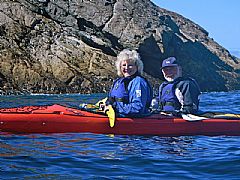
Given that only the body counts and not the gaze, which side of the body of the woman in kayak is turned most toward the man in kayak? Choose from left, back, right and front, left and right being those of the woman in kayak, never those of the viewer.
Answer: back

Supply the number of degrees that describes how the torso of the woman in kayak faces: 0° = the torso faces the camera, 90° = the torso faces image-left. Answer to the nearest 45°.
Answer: approximately 45°

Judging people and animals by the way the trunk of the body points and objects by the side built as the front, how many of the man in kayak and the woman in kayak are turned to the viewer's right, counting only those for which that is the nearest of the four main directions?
0

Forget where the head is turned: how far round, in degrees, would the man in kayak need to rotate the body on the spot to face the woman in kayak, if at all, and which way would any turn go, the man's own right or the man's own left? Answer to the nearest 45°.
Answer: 0° — they already face them

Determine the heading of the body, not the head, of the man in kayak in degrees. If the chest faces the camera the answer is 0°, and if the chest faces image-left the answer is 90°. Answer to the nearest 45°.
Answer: approximately 45°

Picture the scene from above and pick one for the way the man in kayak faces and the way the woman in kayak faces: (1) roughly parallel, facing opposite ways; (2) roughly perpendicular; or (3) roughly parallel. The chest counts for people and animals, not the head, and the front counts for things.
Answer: roughly parallel
